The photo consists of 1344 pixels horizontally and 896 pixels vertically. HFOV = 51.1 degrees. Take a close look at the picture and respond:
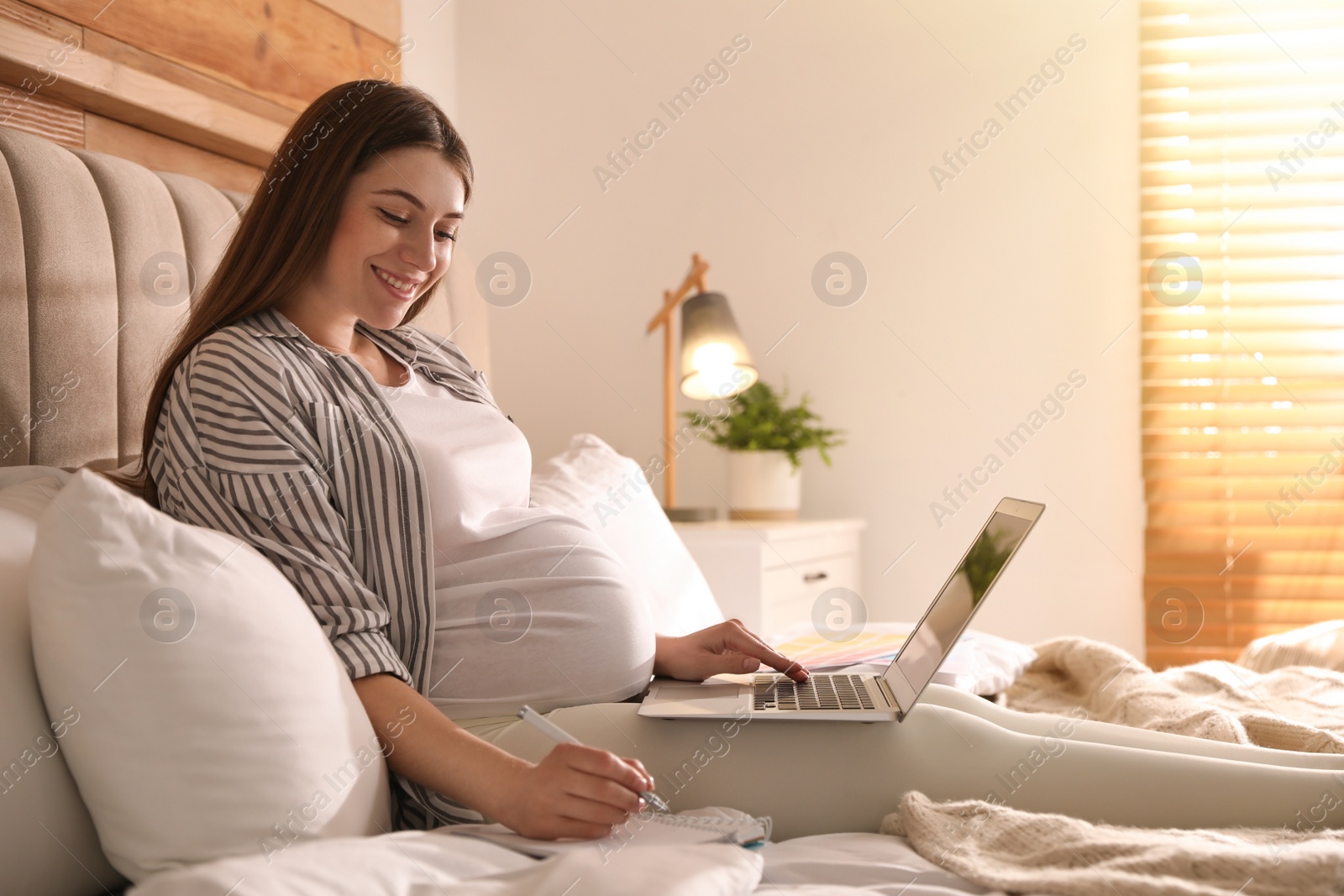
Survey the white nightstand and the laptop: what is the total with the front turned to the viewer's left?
1

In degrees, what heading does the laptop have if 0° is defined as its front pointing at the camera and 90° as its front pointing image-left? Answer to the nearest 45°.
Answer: approximately 90°

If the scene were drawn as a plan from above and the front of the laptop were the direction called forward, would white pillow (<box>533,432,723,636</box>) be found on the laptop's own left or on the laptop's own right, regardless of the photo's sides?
on the laptop's own right

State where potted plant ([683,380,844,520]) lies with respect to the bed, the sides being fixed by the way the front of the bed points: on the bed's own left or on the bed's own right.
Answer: on the bed's own left

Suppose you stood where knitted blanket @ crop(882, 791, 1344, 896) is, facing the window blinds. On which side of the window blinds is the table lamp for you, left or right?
left

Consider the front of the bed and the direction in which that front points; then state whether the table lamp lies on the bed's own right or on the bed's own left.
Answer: on the bed's own left
